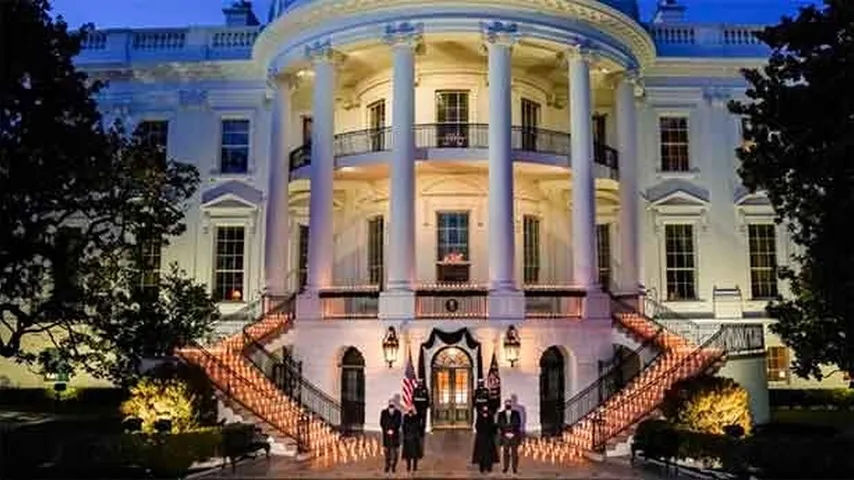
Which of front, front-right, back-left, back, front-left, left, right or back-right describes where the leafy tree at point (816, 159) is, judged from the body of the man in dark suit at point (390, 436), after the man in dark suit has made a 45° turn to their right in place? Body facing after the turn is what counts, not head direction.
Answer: back-left

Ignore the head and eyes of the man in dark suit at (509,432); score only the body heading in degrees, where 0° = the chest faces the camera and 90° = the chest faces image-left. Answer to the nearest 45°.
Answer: approximately 0°

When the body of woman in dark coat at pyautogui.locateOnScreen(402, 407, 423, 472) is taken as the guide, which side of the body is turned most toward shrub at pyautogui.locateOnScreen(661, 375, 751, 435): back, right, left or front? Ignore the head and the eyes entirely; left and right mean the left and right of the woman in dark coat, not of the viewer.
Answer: left

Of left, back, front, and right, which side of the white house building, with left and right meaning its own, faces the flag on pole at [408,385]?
front

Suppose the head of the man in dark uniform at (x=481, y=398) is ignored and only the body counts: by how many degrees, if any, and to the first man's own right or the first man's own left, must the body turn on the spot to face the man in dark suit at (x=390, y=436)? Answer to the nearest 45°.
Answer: approximately 45° to the first man's own right

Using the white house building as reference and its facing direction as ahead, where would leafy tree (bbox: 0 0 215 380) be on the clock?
The leafy tree is roughly at 1 o'clock from the white house building.

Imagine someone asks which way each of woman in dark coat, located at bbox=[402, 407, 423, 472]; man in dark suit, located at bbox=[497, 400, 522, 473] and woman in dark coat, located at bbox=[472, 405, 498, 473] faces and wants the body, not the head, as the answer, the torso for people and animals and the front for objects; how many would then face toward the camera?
3

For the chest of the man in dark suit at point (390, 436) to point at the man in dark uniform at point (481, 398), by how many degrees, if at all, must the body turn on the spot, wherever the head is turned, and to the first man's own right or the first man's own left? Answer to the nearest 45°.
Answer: approximately 135° to the first man's own left

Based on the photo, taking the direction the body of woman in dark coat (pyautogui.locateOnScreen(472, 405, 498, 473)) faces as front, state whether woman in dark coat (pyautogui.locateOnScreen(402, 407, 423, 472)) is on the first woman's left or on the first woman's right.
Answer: on the first woman's right

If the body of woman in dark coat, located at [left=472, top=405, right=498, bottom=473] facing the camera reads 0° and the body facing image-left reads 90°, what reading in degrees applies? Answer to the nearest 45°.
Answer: approximately 0°

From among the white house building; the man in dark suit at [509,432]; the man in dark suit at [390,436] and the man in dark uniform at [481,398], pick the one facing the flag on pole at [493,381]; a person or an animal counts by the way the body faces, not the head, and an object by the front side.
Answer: the white house building
